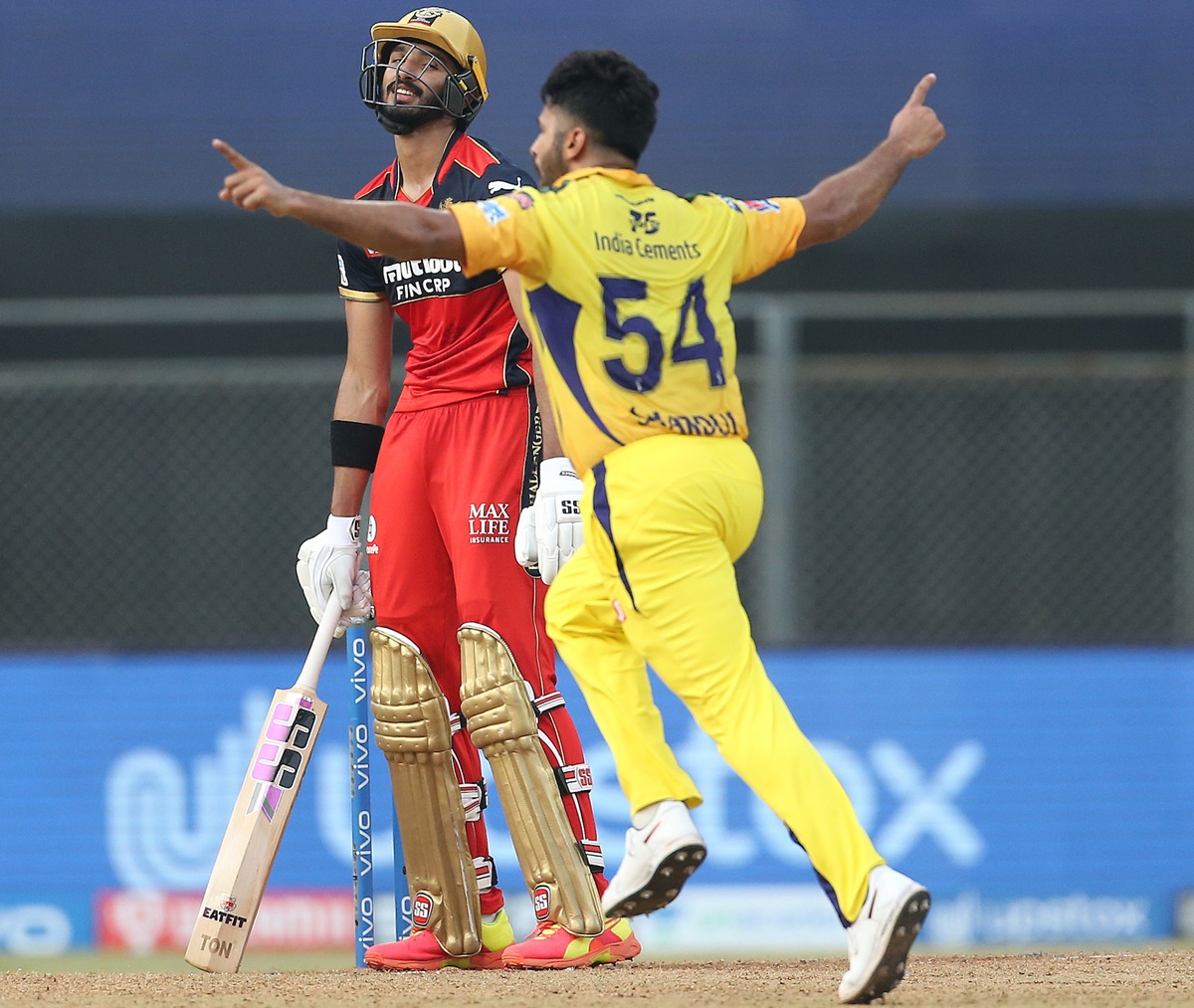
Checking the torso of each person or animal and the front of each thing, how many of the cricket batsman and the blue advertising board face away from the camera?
0

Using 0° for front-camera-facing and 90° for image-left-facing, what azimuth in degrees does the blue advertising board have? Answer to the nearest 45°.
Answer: approximately 0°

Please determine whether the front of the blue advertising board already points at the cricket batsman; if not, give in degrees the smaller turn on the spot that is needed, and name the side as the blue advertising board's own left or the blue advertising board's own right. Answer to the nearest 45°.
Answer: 0° — it already faces them

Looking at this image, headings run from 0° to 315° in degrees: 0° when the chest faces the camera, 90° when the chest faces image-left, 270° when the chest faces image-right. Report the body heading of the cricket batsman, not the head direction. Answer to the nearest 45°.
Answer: approximately 45°

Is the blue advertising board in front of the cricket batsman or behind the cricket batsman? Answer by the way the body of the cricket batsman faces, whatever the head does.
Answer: behind
